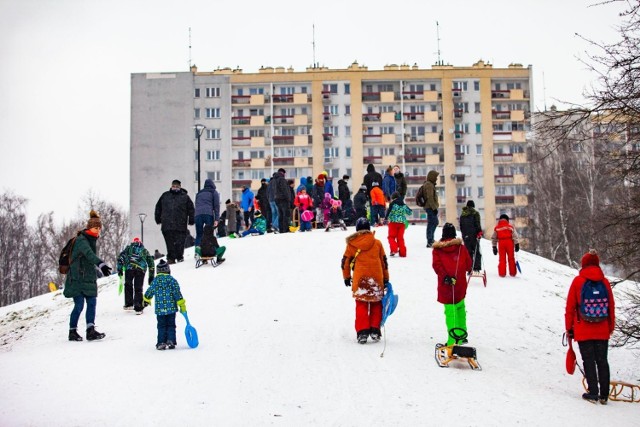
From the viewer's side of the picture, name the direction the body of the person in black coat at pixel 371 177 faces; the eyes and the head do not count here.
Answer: away from the camera

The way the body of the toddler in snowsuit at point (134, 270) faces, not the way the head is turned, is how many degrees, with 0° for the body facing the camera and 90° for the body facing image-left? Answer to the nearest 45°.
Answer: approximately 180°

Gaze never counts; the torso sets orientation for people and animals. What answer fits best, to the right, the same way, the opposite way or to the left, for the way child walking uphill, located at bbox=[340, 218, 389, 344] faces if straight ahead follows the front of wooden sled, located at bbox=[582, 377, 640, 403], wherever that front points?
to the right

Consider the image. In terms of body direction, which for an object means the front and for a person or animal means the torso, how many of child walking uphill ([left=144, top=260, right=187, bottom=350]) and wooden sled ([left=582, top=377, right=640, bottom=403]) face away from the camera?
1

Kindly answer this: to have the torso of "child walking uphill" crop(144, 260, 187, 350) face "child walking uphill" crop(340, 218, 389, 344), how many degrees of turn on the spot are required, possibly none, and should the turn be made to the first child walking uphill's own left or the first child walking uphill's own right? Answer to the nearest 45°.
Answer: approximately 90° to the first child walking uphill's own right

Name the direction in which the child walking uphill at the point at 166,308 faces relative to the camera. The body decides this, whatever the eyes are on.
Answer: away from the camera

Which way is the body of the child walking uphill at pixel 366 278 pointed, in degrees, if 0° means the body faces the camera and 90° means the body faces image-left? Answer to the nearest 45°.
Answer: approximately 180°

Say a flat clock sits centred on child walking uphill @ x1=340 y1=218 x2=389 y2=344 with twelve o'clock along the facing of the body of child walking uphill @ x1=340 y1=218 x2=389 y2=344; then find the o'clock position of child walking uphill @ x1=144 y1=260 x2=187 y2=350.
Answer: child walking uphill @ x1=144 y1=260 x2=187 y2=350 is roughly at 9 o'clock from child walking uphill @ x1=340 y1=218 x2=389 y2=344.

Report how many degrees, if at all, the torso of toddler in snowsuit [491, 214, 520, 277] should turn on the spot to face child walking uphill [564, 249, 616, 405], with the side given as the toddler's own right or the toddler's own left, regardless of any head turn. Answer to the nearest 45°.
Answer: approximately 180°

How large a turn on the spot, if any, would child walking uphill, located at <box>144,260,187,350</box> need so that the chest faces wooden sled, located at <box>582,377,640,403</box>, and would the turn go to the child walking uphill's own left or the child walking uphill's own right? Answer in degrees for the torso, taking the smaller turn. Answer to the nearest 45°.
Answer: approximately 135° to the child walking uphill's own right

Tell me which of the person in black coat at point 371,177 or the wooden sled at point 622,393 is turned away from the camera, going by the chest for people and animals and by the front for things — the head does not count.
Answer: the person in black coat

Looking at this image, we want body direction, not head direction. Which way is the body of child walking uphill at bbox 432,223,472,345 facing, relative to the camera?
away from the camera

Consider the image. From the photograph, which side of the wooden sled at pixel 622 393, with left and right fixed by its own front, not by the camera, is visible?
left
